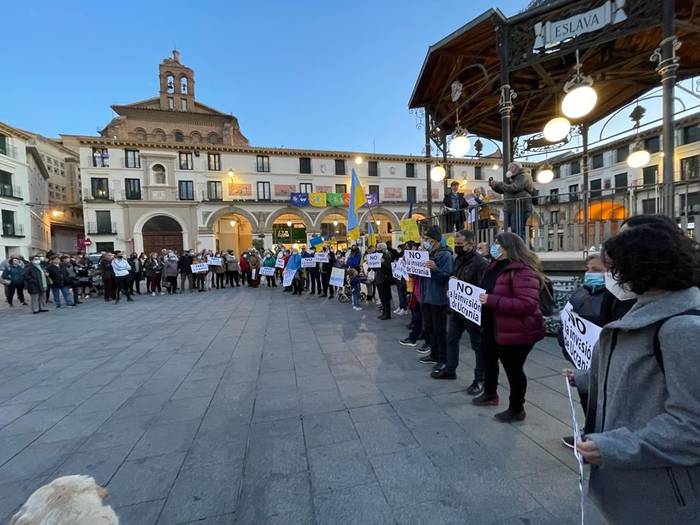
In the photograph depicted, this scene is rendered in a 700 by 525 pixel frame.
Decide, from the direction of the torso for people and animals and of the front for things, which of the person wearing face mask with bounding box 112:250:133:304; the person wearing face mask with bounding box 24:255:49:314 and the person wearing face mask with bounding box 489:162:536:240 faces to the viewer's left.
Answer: the person wearing face mask with bounding box 489:162:536:240

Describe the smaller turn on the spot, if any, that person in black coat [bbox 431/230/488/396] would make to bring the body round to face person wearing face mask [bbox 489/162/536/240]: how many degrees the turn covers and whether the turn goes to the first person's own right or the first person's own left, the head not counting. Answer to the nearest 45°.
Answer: approximately 135° to the first person's own right

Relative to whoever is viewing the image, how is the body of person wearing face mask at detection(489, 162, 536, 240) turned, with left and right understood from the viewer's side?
facing to the left of the viewer

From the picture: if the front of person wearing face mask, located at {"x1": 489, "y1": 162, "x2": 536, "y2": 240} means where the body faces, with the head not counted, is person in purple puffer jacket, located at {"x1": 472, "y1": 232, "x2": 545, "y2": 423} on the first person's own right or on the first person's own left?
on the first person's own left

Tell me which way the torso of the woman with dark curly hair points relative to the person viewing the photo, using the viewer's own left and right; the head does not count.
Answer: facing to the left of the viewer

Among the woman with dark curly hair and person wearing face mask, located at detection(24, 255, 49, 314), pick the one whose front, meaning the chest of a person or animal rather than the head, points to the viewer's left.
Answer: the woman with dark curly hair

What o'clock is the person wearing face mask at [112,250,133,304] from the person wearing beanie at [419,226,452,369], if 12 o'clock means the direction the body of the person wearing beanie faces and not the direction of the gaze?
The person wearing face mask is roughly at 1 o'clock from the person wearing beanie.

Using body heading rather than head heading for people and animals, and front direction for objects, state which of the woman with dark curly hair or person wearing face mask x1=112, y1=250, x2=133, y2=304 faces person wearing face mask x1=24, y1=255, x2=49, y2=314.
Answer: the woman with dark curly hair

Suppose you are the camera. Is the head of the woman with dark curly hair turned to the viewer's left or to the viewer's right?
to the viewer's left

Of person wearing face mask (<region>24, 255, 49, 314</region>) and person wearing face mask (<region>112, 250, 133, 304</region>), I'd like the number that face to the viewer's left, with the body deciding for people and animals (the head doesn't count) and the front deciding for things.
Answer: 0

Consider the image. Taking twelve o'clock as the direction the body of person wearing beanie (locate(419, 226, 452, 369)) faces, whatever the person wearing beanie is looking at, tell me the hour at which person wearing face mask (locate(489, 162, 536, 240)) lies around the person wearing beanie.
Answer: The person wearing face mask is roughly at 4 o'clock from the person wearing beanie.

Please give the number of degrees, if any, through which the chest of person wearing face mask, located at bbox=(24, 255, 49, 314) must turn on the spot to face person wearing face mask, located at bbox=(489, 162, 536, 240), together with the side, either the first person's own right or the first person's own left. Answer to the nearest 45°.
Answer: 0° — they already face them

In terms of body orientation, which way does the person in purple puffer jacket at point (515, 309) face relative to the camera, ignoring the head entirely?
to the viewer's left

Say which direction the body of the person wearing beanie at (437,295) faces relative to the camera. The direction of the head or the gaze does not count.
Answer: to the viewer's left

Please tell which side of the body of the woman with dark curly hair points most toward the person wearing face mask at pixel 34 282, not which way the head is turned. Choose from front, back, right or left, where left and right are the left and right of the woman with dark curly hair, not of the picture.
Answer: front

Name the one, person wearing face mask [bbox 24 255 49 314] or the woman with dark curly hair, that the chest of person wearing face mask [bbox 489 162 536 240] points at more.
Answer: the person wearing face mask
